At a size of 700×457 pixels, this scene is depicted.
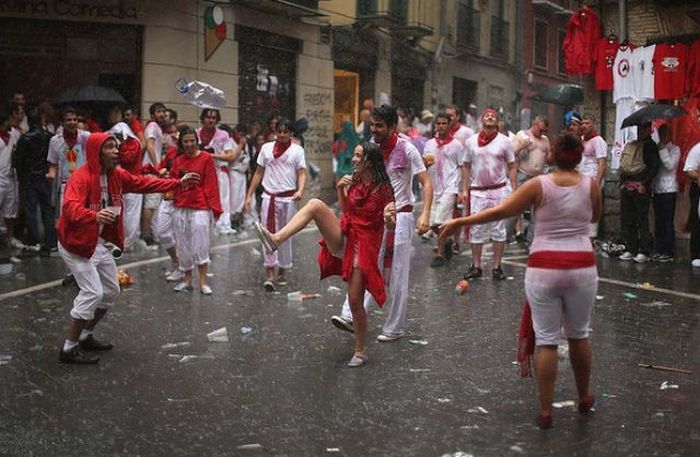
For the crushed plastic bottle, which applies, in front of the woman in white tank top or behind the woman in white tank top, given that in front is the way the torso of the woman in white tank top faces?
in front

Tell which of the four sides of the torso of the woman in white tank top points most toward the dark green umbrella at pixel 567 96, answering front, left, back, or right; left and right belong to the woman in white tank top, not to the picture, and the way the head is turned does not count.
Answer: front

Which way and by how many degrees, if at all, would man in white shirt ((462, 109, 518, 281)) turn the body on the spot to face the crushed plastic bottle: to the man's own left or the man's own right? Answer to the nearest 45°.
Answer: approximately 90° to the man's own right

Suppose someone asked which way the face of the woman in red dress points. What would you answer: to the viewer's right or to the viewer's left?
to the viewer's left

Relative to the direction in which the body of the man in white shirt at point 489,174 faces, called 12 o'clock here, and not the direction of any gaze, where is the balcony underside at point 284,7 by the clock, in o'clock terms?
The balcony underside is roughly at 5 o'clock from the man in white shirt.

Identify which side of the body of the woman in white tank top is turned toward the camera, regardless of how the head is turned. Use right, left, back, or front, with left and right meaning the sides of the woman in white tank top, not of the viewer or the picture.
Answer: back

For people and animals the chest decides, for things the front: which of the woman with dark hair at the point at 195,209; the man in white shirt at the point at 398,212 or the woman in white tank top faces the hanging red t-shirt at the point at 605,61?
the woman in white tank top

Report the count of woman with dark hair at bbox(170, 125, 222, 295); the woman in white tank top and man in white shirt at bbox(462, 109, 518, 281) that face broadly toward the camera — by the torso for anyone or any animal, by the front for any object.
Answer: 2

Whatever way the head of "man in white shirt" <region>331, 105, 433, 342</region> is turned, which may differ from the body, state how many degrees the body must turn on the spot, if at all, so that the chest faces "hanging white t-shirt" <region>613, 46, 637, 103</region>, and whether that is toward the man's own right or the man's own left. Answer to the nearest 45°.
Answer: approximately 180°

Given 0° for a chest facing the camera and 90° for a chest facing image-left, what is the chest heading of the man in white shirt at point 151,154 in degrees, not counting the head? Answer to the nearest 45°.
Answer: approximately 315°

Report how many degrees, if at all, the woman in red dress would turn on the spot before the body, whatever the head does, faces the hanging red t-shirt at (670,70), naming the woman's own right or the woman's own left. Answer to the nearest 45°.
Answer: approximately 180°
